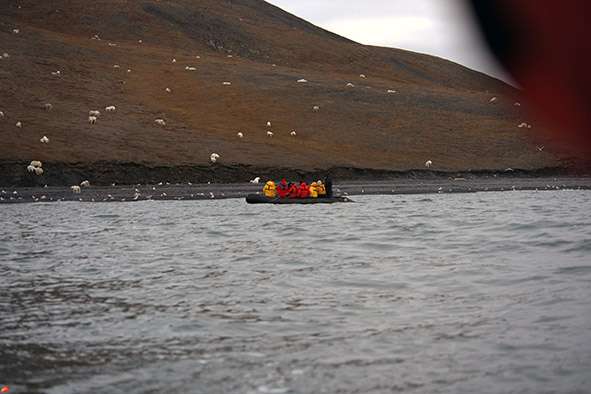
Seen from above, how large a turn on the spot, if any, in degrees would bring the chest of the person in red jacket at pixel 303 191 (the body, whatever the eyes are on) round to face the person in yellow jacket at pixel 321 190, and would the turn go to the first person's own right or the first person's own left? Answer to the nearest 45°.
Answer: approximately 45° to the first person's own right

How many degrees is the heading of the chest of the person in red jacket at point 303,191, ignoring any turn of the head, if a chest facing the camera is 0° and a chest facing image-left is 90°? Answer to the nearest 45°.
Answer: approximately 180°
